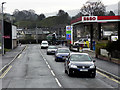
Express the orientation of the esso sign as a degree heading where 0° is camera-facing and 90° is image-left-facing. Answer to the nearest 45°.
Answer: approximately 0°
